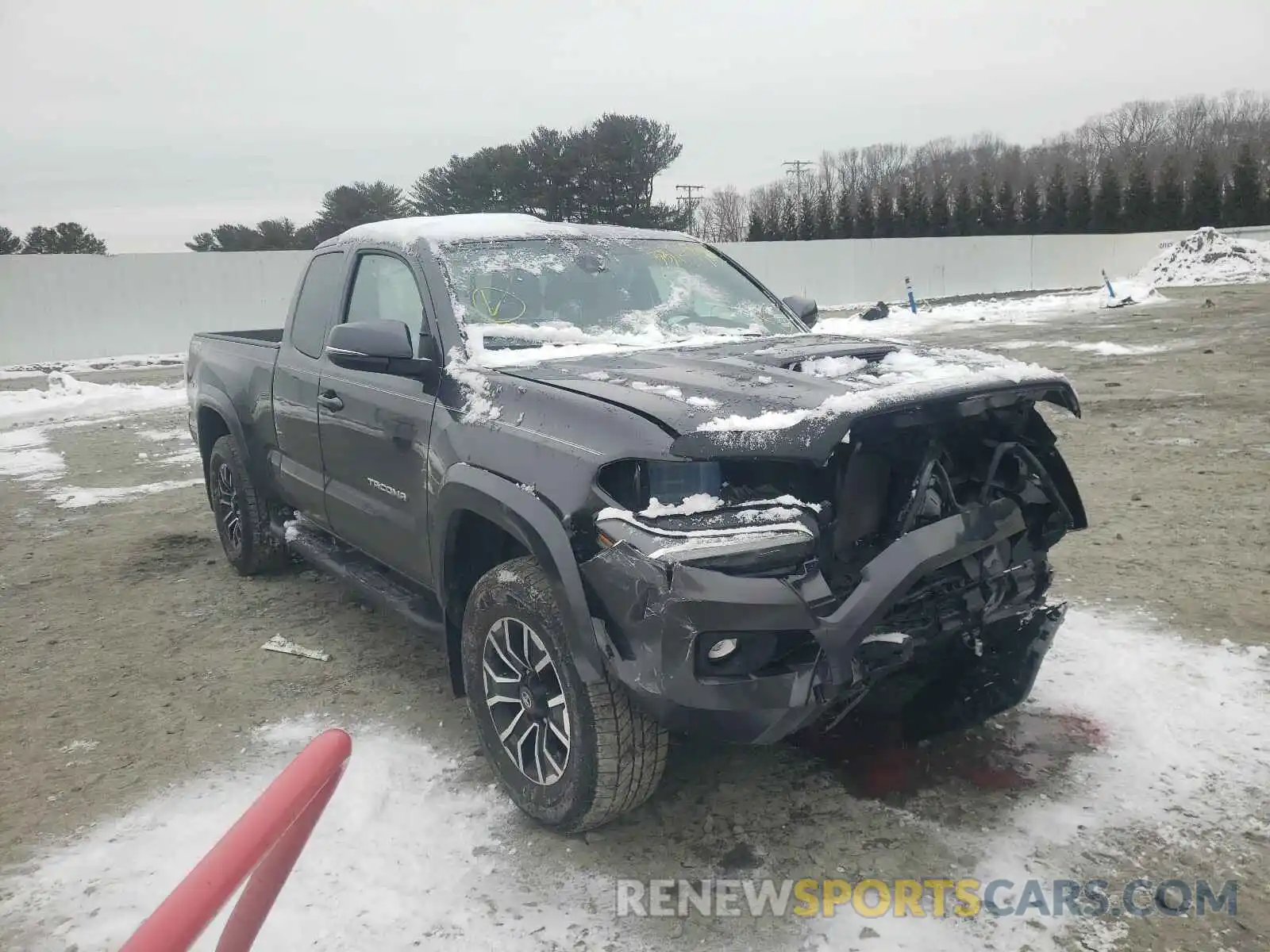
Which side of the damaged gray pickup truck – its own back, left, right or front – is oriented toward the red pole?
right

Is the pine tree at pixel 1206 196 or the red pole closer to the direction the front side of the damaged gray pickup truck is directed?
the red pole

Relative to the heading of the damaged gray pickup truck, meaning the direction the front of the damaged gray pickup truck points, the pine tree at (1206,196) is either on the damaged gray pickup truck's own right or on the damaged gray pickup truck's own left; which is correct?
on the damaged gray pickup truck's own left

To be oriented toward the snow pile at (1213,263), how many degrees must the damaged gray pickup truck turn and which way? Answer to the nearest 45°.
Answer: approximately 90° to its left

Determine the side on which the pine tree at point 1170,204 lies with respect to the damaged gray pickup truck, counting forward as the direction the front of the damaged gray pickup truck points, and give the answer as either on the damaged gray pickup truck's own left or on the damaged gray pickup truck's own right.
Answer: on the damaged gray pickup truck's own left

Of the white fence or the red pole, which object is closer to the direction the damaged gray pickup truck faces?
the red pole

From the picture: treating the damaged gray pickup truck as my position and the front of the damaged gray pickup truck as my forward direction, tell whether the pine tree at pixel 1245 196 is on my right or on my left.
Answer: on my left

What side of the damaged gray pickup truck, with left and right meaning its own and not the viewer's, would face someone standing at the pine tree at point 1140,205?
left

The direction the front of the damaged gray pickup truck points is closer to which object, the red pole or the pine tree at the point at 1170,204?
the red pole
